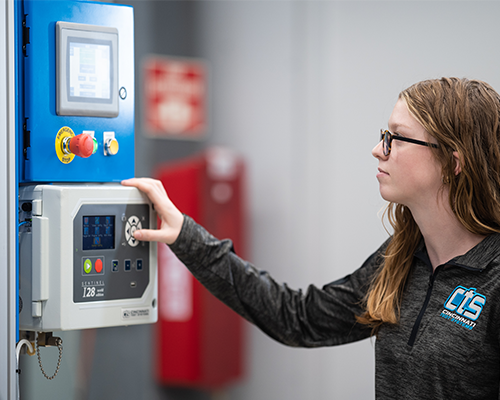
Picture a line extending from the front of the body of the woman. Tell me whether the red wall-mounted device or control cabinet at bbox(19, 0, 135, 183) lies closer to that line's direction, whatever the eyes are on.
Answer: the control cabinet

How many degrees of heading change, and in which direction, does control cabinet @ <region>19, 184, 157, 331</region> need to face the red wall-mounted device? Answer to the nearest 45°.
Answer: approximately 135° to its left

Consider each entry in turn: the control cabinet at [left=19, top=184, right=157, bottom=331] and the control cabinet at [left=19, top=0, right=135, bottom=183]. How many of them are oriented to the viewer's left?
0

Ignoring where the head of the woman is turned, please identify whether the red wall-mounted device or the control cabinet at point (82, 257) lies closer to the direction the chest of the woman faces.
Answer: the control cabinet

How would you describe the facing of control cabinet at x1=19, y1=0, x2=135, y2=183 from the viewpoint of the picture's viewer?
facing the viewer and to the right of the viewer

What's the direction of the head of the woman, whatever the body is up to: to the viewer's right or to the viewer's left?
to the viewer's left

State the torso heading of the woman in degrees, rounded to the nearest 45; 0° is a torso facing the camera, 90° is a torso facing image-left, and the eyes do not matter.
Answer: approximately 45°

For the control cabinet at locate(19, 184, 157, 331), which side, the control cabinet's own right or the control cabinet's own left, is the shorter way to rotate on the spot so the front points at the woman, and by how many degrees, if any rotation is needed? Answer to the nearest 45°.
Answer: approximately 45° to the control cabinet's own left

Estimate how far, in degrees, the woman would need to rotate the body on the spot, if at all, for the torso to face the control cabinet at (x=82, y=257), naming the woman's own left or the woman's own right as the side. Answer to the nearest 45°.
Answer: approximately 45° to the woman's own right
